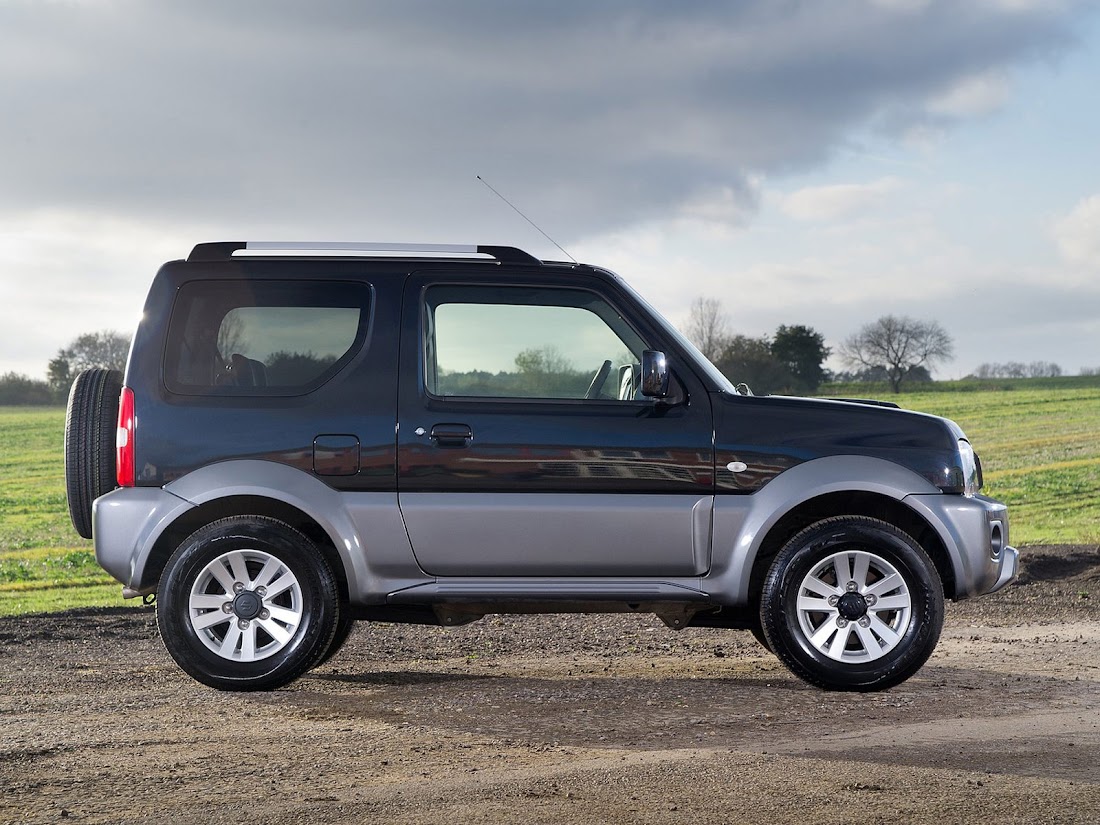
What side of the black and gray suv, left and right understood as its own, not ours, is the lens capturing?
right
